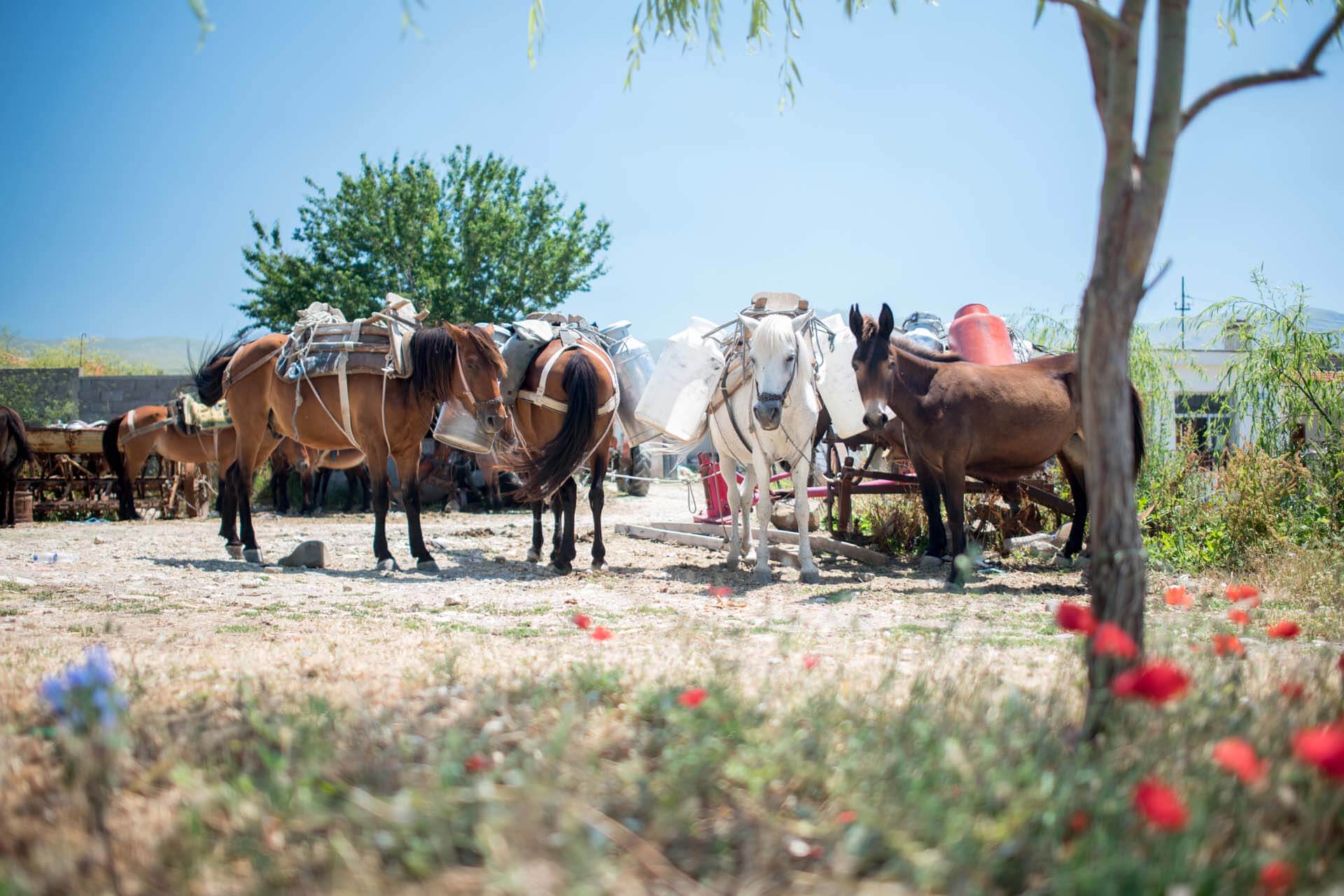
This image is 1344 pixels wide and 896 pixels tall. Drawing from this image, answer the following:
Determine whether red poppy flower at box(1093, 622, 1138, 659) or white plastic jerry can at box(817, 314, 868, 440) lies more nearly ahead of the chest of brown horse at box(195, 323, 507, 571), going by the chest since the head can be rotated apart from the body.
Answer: the white plastic jerry can

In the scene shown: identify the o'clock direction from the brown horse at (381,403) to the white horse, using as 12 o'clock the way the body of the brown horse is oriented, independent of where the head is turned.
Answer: The white horse is roughly at 1 o'clock from the brown horse.

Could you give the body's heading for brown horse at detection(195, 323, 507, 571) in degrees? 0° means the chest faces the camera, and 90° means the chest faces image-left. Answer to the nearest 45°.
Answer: approximately 270°

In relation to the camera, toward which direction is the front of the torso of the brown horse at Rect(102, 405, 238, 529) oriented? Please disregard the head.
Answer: to the viewer's right

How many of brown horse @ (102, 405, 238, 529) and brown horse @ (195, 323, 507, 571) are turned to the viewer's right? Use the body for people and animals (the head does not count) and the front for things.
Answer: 2

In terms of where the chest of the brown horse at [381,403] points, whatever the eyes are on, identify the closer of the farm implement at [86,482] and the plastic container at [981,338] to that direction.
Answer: the plastic container

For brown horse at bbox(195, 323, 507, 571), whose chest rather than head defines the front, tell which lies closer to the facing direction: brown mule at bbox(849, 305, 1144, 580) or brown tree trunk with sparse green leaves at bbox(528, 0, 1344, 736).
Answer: the brown mule

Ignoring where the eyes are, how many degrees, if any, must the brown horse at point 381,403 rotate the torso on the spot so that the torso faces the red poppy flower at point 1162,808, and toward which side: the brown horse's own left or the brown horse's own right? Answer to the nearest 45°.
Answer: approximately 90° to the brown horse's own right

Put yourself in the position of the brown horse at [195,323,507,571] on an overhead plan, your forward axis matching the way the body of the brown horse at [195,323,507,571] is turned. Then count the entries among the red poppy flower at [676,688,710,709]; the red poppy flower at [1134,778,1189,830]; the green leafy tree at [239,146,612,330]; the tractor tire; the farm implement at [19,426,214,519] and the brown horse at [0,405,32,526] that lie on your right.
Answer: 2
